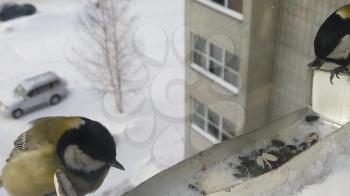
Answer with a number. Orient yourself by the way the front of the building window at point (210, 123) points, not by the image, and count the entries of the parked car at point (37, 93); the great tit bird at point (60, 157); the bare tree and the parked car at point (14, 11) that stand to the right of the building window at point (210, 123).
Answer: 3

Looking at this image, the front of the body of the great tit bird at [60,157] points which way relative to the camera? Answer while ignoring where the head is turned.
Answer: to the viewer's right

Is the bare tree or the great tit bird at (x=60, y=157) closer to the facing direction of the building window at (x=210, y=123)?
the great tit bird

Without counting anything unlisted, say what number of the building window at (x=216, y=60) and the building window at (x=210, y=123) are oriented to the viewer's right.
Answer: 0

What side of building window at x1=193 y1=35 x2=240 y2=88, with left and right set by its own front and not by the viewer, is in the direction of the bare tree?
right

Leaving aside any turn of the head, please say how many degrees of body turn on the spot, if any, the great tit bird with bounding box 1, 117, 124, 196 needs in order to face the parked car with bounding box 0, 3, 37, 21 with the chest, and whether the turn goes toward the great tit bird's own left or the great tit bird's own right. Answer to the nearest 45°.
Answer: approximately 90° to the great tit bird's own left

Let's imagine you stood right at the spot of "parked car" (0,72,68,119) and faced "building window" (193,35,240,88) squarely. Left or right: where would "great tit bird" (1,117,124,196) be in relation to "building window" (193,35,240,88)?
right

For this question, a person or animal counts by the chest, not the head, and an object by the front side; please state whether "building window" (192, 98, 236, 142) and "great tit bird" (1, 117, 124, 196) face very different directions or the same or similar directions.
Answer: very different directions

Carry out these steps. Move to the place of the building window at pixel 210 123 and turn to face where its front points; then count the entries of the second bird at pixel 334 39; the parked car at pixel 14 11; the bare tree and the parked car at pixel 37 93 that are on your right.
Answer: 3

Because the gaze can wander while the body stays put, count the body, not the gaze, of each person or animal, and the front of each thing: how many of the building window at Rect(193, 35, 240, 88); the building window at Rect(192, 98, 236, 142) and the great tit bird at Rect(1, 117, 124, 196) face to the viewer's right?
1

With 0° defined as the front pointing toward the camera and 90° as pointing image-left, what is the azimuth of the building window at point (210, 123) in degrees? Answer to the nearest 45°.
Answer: approximately 45°

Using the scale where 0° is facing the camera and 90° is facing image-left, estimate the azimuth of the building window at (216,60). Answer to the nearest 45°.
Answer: approximately 45°

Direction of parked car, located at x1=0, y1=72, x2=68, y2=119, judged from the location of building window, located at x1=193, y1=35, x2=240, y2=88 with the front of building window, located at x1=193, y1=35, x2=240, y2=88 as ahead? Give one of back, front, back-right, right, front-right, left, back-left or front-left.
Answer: right

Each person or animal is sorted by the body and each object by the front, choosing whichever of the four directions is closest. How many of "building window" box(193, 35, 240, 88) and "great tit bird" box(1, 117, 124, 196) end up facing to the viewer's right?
1

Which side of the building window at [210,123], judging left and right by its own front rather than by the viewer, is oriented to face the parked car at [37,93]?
right
